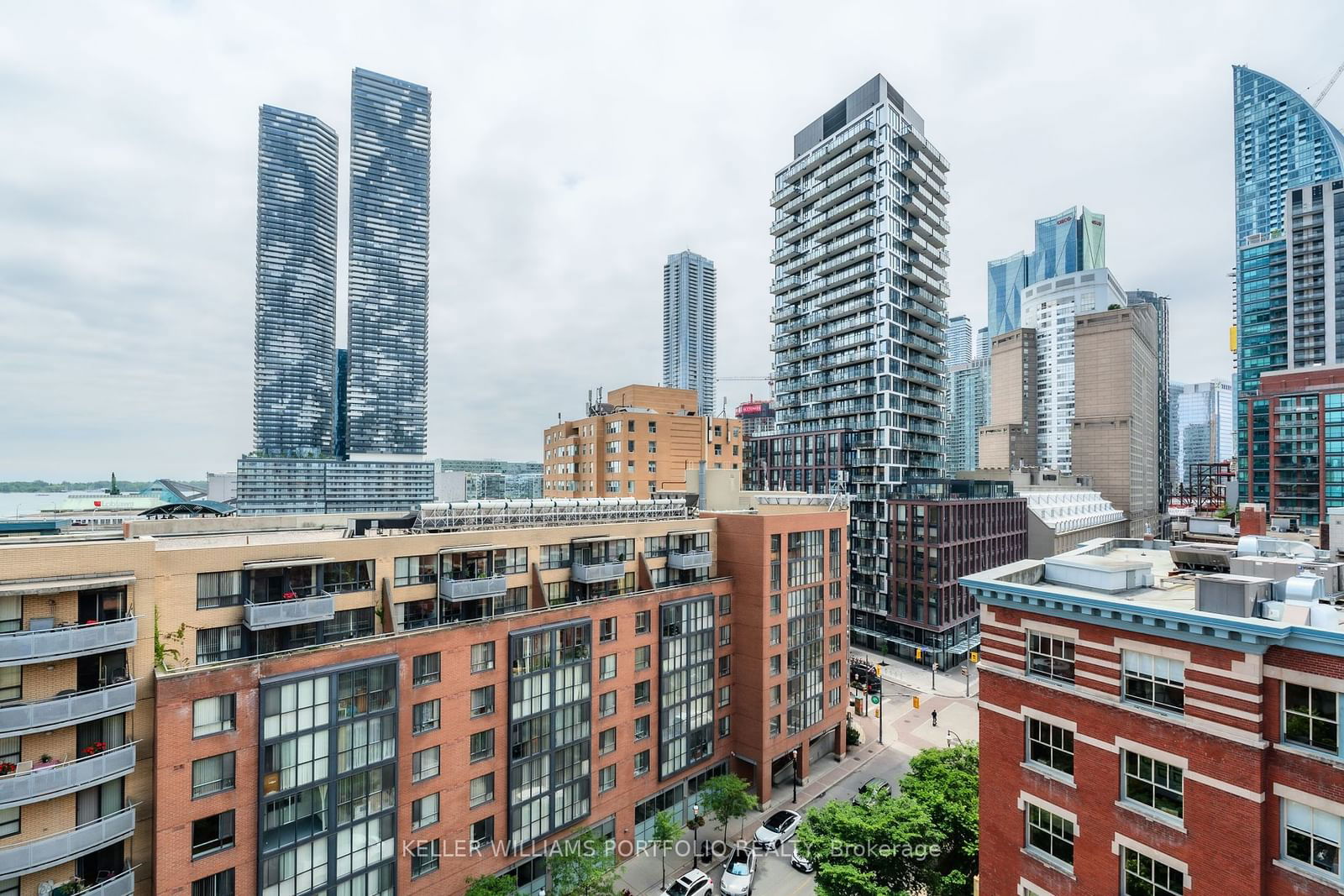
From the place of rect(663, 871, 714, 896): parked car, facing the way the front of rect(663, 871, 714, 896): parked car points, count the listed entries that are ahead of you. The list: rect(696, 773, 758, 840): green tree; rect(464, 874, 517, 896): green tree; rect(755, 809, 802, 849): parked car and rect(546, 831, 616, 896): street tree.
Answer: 2

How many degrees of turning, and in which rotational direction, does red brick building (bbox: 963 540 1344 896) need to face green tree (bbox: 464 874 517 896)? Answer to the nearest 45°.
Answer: approximately 45° to its right

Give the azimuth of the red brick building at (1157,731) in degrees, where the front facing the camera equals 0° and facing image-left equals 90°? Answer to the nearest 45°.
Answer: approximately 45°

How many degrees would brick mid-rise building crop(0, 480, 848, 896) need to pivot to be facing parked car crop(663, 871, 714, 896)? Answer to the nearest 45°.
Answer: approximately 45° to its left

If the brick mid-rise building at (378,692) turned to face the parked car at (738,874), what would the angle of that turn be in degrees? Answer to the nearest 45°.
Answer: approximately 45° to its left
